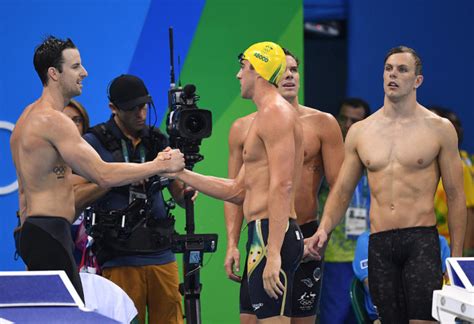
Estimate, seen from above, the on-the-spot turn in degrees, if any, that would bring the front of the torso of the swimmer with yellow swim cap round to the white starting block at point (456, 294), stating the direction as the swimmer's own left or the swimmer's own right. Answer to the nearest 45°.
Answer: approximately 135° to the swimmer's own left

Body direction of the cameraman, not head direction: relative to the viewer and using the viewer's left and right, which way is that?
facing the viewer and to the right of the viewer

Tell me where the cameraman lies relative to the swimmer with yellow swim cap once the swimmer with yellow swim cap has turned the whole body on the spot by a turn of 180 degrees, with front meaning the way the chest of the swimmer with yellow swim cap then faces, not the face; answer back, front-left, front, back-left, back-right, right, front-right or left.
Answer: back-left

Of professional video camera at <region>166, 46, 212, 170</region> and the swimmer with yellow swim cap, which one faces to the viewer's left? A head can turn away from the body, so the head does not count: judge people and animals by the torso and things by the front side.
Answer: the swimmer with yellow swim cap

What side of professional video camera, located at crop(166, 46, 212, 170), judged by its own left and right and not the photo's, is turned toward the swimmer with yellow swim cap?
front

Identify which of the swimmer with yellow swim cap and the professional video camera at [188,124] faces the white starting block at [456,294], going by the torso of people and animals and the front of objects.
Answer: the professional video camera

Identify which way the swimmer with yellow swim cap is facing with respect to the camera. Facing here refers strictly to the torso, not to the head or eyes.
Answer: to the viewer's left
